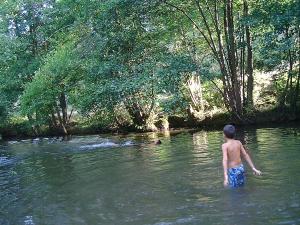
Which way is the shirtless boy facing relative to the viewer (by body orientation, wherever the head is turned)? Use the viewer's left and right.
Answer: facing away from the viewer and to the left of the viewer
